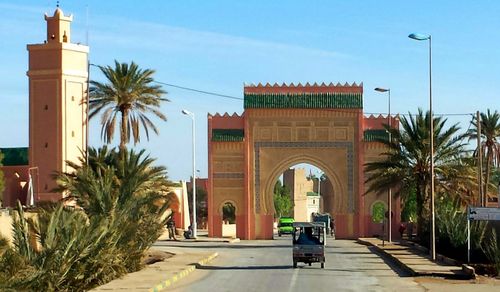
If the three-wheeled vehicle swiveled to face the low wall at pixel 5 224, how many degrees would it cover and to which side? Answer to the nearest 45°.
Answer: approximately 90° to its left

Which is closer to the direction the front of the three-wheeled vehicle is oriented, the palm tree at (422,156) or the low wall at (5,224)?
the palm tree

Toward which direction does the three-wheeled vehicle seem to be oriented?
away from the camera

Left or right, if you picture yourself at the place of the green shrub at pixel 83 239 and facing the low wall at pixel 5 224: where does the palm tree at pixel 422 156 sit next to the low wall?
right

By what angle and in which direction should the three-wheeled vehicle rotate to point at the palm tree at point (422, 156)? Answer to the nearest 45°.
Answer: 0° — it already faces it

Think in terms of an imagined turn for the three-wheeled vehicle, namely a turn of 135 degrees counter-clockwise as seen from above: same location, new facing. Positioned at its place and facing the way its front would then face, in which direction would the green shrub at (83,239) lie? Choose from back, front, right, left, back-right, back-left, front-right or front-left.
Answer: front
